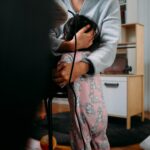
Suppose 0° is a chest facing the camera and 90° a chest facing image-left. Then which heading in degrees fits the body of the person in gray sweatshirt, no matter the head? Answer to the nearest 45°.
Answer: approximately 45°

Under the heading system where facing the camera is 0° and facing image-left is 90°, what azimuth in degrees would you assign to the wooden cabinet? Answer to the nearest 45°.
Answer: approximately 45°
